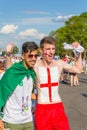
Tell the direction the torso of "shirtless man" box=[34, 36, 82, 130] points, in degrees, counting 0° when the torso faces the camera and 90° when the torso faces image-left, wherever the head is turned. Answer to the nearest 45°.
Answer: approximately 0°

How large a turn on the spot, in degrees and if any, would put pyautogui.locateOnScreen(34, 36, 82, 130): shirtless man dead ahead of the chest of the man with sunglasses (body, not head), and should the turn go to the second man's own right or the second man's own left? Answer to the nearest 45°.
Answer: approximately 90° to the second man's own left

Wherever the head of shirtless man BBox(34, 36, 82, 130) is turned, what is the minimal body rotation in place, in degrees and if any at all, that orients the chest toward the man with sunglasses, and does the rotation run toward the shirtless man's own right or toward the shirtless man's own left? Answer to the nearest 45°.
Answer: approximately 45° to the shirtless man's own right
